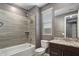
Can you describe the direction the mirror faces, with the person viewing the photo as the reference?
facing the viewer and to the left of the viewer

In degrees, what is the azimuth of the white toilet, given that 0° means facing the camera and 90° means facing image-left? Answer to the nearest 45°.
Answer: approximately 45°

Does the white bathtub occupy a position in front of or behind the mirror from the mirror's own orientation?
in front

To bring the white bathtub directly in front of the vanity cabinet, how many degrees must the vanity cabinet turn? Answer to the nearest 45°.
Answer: approximately 45° to its right

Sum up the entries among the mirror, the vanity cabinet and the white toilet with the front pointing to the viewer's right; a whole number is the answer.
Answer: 0
